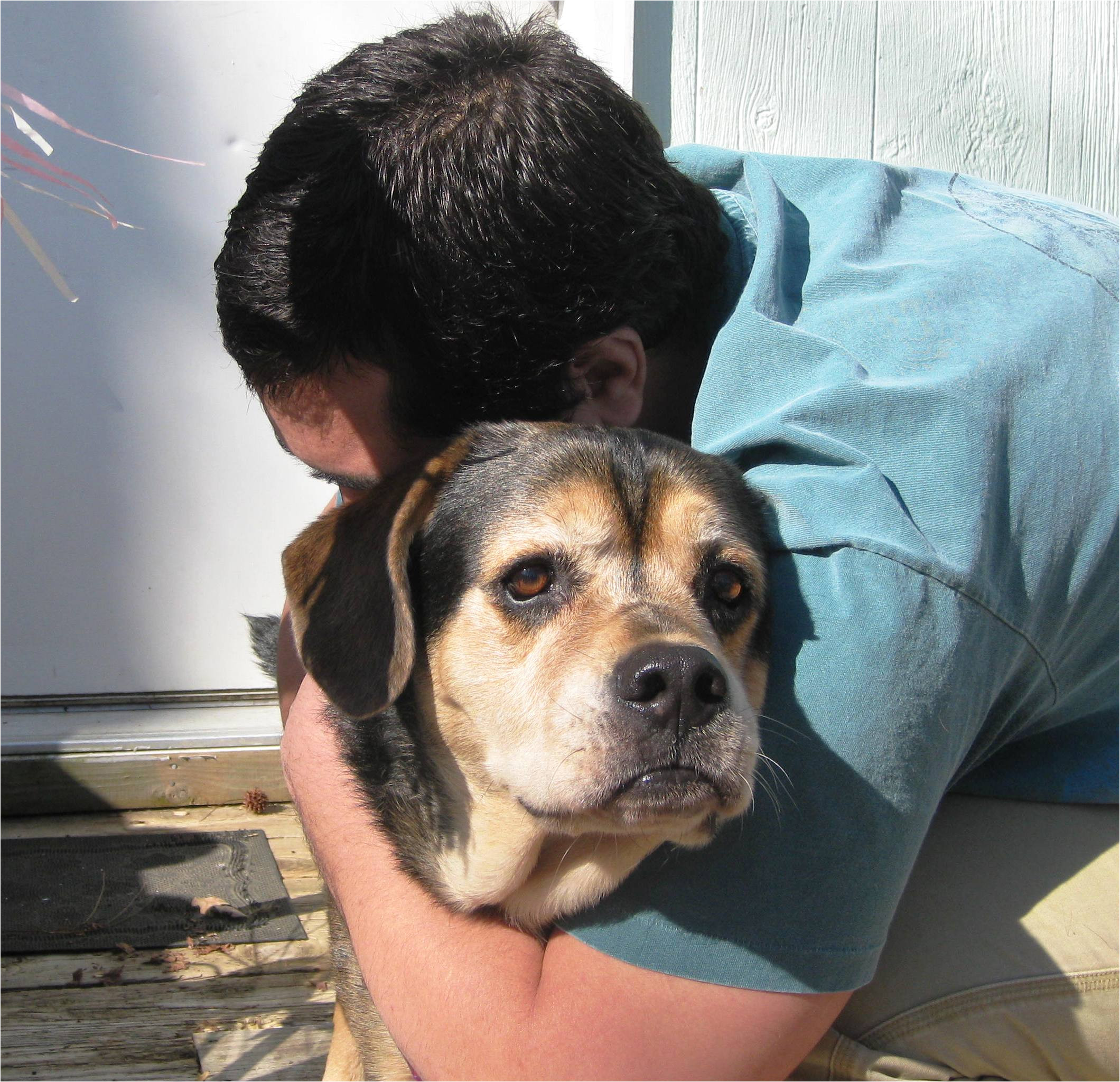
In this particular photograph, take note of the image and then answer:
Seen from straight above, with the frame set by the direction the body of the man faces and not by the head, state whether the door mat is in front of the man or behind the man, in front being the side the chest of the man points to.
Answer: in front

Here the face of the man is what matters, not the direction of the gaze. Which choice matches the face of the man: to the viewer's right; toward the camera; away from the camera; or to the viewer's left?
to the viewer's left

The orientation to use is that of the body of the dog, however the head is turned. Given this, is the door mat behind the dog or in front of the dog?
behind

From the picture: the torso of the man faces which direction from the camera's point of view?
to the viewer's left

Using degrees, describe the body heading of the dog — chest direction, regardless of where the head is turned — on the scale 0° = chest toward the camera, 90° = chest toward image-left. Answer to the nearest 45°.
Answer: approximately 315°
